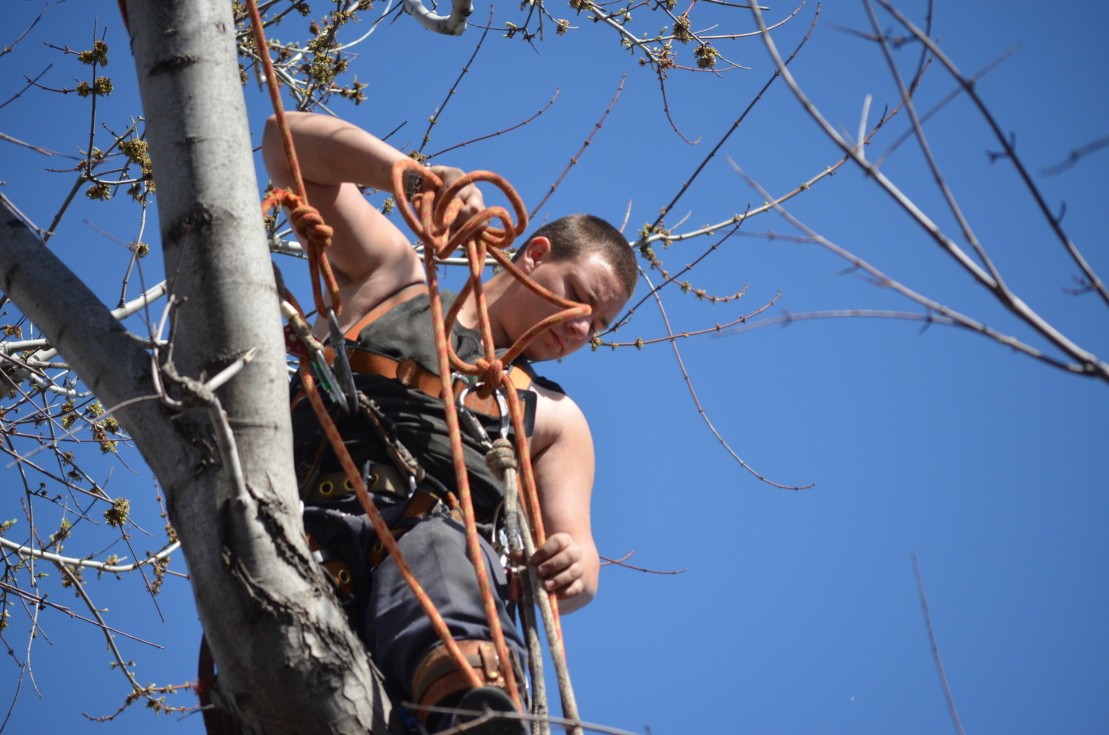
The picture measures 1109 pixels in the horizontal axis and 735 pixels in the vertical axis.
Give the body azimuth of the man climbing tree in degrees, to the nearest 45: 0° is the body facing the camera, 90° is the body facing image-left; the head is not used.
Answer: approximately 315°
